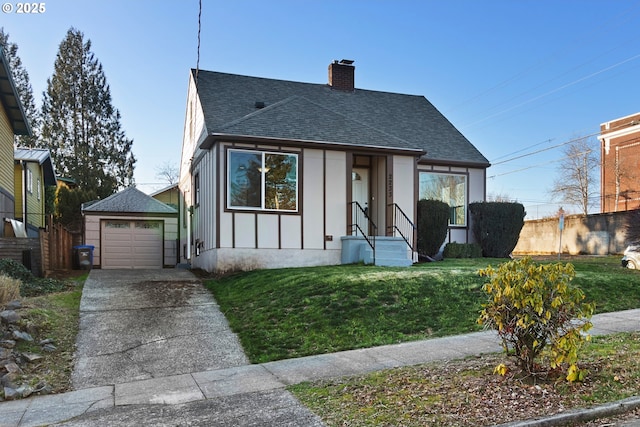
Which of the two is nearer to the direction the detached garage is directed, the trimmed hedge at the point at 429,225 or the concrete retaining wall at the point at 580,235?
the trimmed hedge

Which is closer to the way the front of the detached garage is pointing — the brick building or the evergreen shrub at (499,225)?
the evergreen shrub

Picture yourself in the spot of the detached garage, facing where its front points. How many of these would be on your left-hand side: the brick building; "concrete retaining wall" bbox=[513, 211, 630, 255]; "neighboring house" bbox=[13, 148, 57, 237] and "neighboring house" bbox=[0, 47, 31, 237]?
2

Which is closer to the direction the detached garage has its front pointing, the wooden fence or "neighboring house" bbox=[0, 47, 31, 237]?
the wooden fence

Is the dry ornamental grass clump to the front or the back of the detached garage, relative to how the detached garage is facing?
to the front

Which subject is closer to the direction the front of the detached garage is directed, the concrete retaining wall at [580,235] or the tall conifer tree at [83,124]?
the concrete retaining wall

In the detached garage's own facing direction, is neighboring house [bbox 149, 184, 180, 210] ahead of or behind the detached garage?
behind

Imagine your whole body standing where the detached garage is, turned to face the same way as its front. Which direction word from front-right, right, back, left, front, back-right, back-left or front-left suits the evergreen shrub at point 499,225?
front-left

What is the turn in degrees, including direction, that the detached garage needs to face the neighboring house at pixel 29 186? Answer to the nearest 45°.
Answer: approximately 90° to its right

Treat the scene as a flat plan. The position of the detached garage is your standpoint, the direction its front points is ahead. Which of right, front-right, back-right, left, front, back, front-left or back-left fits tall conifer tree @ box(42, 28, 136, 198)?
back

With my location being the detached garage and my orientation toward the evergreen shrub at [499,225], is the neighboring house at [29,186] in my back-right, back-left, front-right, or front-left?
back-right

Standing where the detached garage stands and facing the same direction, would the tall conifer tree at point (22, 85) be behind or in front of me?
behind

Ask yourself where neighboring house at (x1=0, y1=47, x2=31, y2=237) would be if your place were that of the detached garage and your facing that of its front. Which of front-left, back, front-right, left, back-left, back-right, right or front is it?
front-right

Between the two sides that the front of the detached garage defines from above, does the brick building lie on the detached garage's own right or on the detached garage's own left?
on the detached garage's own left

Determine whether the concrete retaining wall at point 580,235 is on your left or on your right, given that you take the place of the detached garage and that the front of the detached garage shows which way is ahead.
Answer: on your left

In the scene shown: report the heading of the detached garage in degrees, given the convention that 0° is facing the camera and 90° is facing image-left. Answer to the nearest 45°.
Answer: approximately 0°
